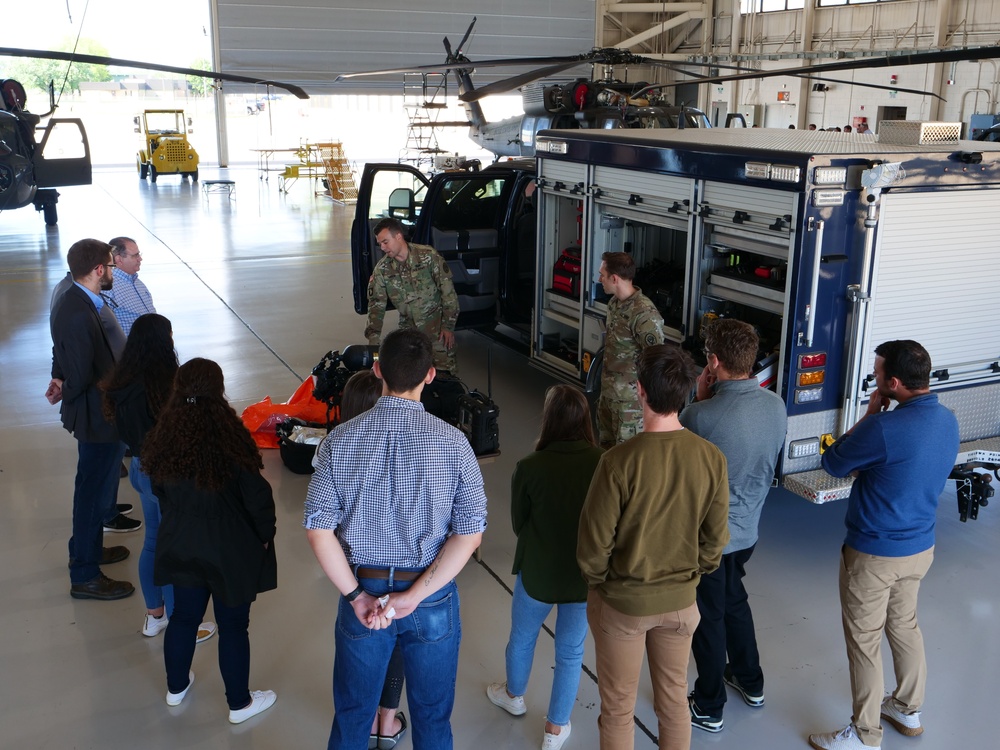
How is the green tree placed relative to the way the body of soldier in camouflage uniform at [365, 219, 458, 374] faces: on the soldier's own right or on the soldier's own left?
on the soldier's own right

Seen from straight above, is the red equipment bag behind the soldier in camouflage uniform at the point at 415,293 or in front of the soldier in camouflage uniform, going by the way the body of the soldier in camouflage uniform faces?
behind

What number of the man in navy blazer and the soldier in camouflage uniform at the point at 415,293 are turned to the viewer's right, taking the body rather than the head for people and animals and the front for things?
1

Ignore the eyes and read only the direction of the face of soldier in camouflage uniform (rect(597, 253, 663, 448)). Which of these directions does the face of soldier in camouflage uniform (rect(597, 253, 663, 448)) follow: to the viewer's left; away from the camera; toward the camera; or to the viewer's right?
to the viewer's left

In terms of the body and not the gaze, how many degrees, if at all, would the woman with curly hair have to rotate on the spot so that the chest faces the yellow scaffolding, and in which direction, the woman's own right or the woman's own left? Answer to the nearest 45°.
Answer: approximately 45° to the woman's own left

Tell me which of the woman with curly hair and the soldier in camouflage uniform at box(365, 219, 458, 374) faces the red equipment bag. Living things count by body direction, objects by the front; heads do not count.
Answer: the woman with curly hair

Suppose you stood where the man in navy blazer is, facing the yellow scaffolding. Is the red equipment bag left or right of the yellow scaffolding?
right

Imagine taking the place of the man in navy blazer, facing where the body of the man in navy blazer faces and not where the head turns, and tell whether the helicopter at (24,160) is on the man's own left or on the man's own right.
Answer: on the man's own left

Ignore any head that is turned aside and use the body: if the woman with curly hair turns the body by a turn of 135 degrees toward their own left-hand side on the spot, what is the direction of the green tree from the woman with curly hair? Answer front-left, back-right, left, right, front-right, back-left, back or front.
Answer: right

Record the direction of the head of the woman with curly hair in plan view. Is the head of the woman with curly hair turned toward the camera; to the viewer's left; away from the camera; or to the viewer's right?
away from the camera

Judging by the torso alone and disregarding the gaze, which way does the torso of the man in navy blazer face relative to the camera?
to the viewer's right

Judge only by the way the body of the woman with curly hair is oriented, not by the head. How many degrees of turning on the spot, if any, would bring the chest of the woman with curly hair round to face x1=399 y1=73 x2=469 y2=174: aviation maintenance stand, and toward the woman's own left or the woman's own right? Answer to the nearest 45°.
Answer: approximately 45° to the woman's own left

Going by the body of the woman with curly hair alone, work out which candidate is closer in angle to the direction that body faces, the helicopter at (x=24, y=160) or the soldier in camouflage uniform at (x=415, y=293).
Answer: the soldier in camouflage uniform

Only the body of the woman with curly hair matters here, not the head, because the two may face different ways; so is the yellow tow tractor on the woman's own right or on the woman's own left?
on the woman's own left

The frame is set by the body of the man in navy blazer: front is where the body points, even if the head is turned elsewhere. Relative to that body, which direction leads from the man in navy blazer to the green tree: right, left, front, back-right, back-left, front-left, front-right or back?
left

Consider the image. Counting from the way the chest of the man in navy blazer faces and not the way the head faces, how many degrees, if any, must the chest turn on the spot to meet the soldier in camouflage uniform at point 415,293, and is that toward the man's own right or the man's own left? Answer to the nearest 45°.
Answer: approximately 45° to the man's own left

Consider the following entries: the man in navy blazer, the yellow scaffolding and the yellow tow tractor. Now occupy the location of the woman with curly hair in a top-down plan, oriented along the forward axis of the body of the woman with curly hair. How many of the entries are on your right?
0

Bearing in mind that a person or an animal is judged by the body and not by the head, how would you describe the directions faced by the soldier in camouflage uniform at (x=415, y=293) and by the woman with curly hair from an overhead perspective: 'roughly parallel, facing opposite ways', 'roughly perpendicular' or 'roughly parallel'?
roughly parallel, facing opposite ways

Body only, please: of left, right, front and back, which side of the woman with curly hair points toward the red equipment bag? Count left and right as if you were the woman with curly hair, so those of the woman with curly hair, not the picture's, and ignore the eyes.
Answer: front

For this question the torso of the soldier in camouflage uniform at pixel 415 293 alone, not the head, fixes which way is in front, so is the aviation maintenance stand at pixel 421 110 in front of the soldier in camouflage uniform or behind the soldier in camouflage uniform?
behind

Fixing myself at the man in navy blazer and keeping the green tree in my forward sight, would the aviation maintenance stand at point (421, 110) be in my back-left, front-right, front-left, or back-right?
front-right

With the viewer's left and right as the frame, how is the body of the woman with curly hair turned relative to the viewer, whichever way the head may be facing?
facing away from the viewer and to the right of the viewer

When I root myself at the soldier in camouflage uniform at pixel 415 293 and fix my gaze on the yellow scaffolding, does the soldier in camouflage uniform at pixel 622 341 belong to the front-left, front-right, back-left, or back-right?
back-right

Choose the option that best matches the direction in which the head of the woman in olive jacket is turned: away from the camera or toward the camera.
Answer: away from the camera
